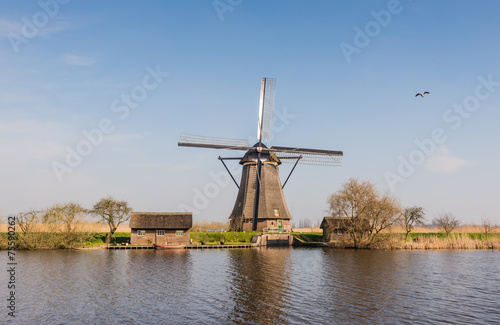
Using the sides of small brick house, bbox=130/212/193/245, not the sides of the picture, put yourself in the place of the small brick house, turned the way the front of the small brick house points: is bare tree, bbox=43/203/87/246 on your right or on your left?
on your right

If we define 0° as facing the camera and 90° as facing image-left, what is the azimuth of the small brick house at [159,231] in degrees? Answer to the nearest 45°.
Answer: approximately 0°

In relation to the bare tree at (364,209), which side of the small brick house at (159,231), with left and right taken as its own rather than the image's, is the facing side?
left
